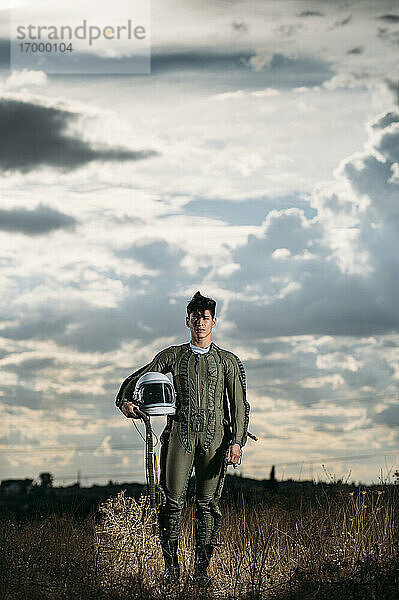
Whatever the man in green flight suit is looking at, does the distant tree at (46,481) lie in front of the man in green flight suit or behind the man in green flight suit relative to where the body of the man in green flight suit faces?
behind

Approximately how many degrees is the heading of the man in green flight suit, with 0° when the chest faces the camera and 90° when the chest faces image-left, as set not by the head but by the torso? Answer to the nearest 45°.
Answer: approximately 0°
